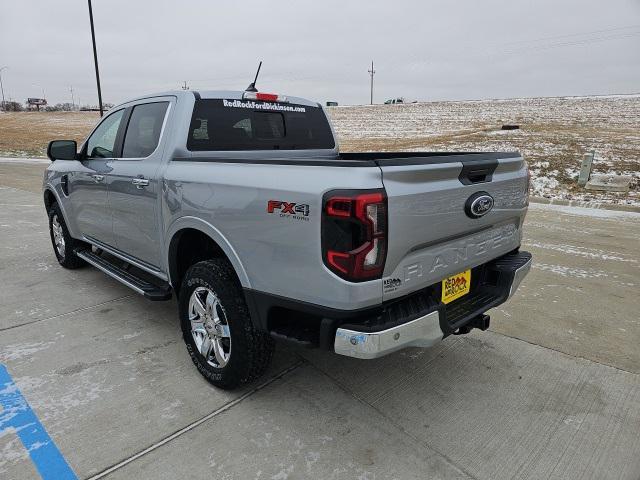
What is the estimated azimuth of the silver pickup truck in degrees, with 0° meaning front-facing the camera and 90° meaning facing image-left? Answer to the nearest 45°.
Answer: approximately 135°
